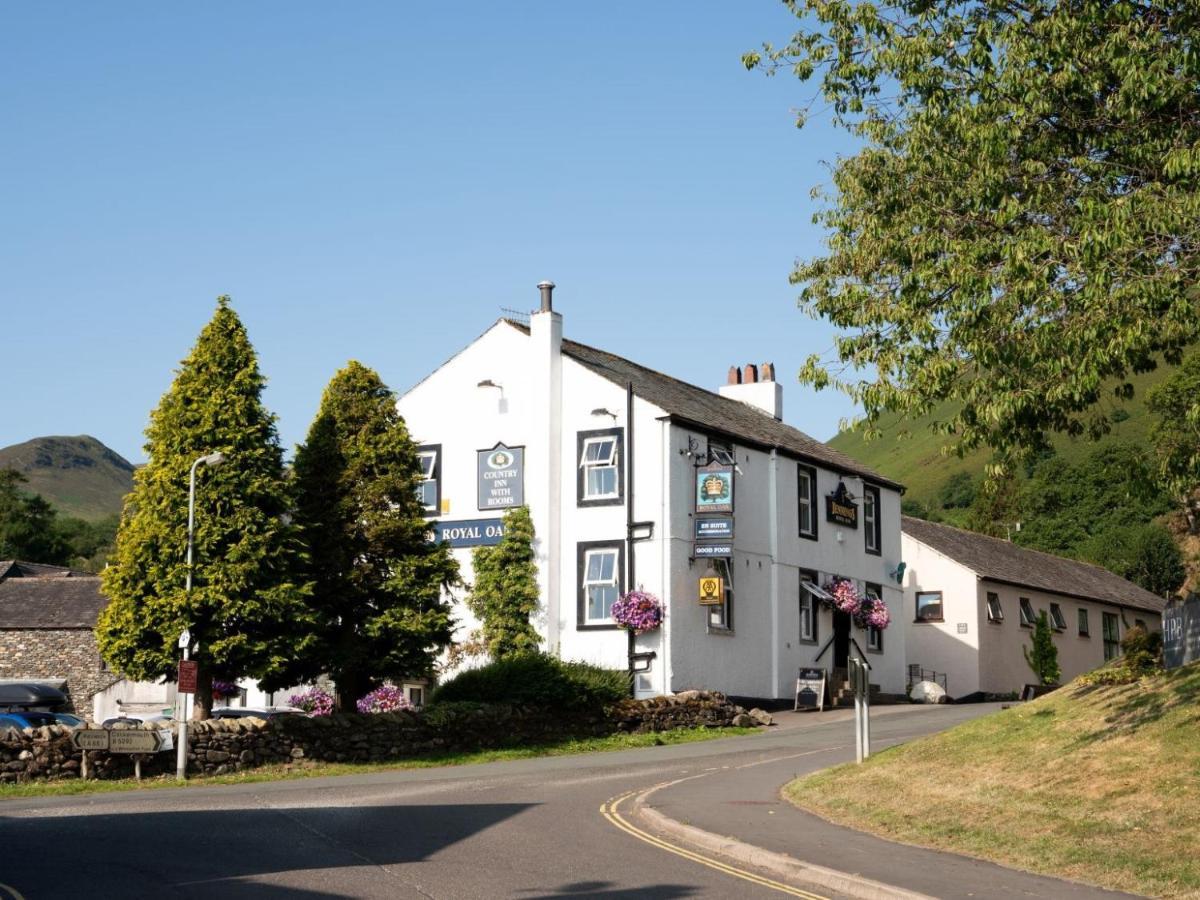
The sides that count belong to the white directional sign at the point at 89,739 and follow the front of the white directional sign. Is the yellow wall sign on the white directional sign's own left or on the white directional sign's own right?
on the white directional sign's own left

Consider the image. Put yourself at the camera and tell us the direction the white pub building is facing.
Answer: facing the viewer and to the right of the viewer

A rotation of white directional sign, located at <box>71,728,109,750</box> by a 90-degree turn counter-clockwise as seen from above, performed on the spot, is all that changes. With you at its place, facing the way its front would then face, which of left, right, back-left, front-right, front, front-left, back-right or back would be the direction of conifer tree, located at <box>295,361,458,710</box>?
front-left

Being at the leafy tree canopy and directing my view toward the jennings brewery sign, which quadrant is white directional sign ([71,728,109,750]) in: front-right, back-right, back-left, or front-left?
front-left

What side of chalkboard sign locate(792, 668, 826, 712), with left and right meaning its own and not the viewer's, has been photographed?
front

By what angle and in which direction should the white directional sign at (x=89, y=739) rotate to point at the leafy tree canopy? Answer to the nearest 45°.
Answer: approximately 45° to its left

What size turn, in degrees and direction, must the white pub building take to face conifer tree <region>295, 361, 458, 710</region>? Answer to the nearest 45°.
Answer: approximately 90° to its right

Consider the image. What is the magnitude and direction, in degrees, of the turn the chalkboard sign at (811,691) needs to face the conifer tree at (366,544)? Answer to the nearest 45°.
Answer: approximately 45° to its right

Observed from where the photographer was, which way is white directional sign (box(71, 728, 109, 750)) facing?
facing the viewer

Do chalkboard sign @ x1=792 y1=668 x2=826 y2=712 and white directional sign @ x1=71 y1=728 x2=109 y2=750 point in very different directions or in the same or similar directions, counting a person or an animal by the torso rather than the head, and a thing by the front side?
same or similar directions

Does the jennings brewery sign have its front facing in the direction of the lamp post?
no

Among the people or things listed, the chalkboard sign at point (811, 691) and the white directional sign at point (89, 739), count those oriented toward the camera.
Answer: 2

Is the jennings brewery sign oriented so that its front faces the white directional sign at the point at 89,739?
no

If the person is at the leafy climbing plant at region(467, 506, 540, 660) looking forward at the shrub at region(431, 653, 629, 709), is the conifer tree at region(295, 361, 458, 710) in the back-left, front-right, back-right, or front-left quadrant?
front-right

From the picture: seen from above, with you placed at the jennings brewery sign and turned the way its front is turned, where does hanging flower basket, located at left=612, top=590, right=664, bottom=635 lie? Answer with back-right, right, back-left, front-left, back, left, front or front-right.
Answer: right

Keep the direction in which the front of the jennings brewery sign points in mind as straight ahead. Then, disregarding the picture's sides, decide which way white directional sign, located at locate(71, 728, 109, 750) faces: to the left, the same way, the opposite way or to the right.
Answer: the same way
